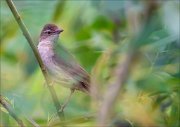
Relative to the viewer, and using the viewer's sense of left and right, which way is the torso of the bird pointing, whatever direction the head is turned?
facing to the left of the viewer
